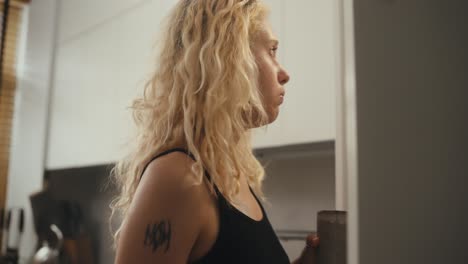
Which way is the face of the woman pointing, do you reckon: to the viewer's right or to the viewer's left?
to the viewer's right

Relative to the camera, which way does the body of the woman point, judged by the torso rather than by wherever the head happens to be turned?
to the viewer's right
